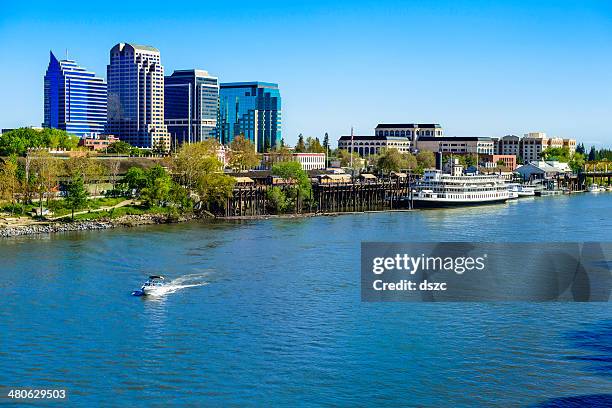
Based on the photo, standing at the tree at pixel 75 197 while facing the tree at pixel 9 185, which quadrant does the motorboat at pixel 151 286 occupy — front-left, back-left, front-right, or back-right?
back-left

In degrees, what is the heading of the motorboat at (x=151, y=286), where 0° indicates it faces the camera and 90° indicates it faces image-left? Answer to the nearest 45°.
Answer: approximately 45°

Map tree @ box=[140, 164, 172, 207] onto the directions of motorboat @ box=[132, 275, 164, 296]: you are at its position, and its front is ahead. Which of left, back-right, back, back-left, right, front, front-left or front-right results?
back-right

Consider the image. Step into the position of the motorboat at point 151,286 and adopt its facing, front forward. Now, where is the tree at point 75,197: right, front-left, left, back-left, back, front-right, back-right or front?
back-right
